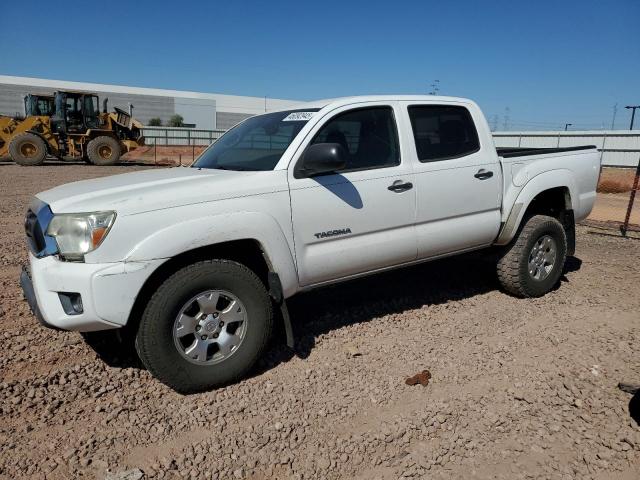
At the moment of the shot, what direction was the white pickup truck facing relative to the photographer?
facing the viewer and to the left of the viewer

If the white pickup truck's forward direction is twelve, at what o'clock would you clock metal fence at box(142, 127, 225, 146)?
The metal fence is roughly at 4 o'clock from the white pickup truck.

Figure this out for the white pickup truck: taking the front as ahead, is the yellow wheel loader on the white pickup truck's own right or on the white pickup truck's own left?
on the white pickup truck's own right
